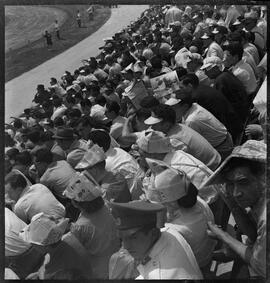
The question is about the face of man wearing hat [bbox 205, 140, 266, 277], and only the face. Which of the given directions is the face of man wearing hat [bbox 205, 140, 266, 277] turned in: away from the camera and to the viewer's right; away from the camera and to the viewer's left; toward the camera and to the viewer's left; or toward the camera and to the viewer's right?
toward the camera and to the viewer's left

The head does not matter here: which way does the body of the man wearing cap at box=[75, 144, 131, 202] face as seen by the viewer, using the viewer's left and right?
facing to the left of the viewer

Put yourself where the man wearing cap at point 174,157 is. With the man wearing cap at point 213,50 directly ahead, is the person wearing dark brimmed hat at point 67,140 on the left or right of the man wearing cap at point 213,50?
left

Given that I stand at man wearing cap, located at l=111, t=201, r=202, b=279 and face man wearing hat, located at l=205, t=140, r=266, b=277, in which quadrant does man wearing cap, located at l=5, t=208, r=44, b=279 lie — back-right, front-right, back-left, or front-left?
back-left

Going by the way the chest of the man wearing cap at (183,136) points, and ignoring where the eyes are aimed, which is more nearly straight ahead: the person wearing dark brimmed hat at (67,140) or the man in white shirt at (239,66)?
the person wearing dark brimmed hat

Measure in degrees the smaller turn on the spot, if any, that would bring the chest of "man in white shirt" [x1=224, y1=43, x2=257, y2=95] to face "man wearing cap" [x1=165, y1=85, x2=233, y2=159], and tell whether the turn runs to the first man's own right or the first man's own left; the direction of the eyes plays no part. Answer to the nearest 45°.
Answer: approximately 90° to the first man's own left

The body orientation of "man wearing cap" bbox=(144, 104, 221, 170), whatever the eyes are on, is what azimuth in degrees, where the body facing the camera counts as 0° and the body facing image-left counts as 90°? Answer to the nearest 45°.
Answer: approximately 90°
